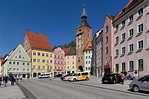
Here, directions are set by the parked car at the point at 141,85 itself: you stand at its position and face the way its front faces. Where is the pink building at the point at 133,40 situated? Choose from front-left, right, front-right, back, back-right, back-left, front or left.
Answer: right

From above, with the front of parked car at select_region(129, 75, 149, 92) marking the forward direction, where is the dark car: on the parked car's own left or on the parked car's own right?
on the parked car's own right

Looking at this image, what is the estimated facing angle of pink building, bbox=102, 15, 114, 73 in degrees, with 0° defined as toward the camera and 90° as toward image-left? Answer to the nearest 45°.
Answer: approximately 45°

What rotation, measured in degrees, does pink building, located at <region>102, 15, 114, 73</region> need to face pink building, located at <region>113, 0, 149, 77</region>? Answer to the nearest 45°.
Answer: approximately 45° to its left

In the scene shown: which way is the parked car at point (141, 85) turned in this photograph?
to the viewer's left

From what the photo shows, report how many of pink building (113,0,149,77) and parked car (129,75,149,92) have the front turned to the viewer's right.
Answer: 0
